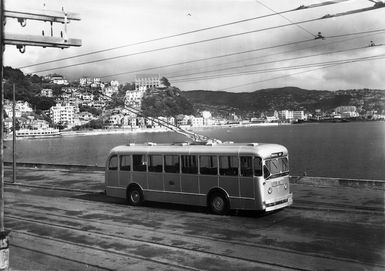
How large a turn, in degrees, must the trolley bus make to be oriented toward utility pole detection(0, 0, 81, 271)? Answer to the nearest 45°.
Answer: approximately 45° to its right

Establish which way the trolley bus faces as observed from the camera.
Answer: facing the viewer and to the right of the viewer
